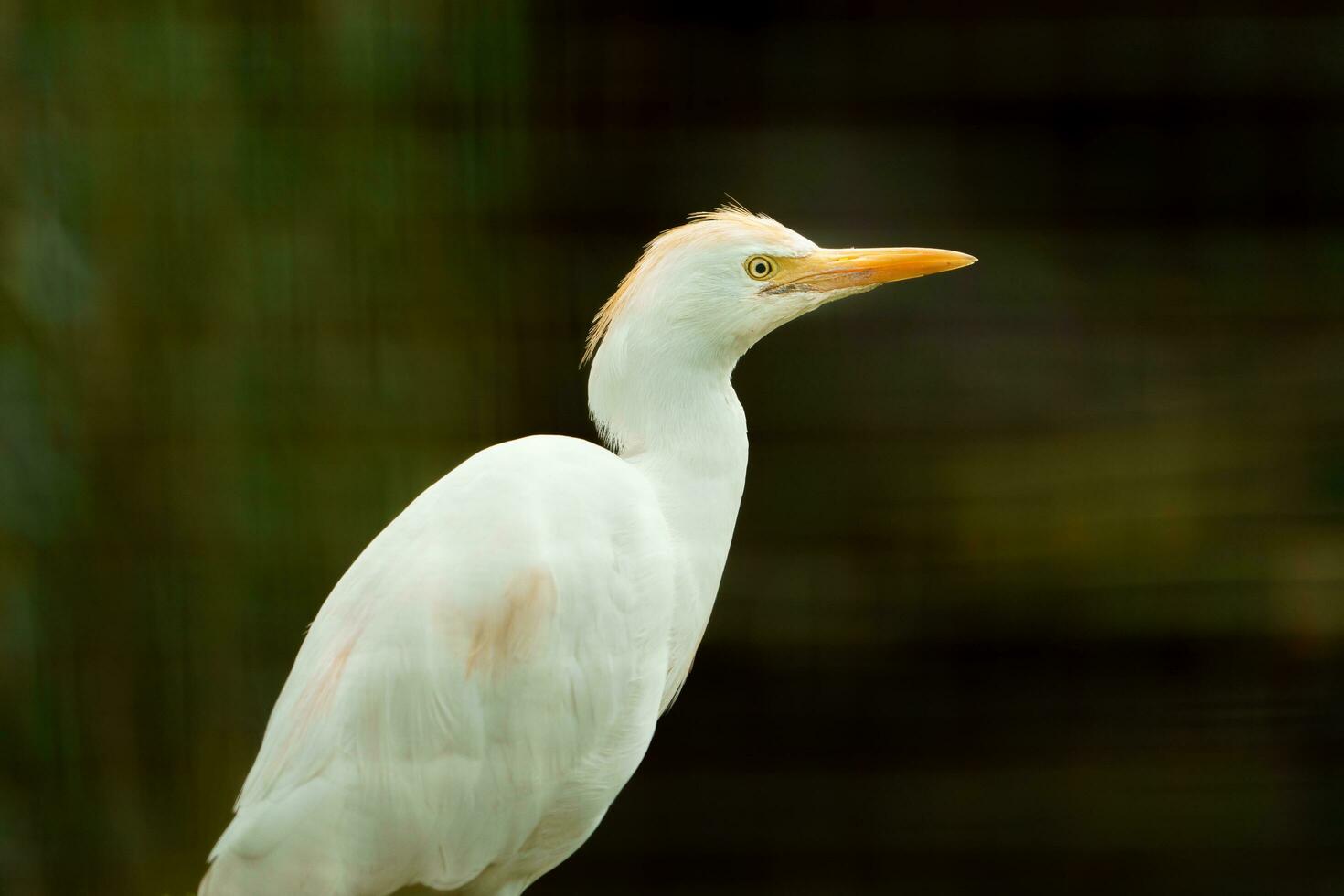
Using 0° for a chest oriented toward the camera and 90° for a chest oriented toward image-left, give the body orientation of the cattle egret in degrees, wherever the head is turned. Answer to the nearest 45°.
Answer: approximately 270°
